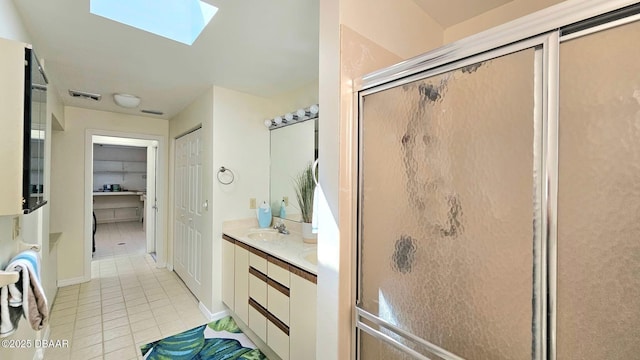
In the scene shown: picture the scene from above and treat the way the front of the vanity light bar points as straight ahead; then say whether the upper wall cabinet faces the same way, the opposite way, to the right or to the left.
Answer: the opposite way

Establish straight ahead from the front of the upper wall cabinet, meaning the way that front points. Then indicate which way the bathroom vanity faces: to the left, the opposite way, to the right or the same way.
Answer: the opposite way

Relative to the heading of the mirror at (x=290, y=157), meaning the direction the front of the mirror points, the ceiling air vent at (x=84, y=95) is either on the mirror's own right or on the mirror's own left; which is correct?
on the mirror's own right

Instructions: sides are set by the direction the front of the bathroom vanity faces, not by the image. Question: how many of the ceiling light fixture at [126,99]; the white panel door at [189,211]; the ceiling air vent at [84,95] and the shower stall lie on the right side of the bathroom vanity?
3

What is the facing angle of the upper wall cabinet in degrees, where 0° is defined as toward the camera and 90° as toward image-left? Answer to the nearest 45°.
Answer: approximately 270°

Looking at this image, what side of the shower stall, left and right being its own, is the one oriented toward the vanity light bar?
right

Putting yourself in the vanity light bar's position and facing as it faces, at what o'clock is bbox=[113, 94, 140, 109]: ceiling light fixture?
The ceiling light fixture is roughly at 2 o'clock from the vanity light bar.

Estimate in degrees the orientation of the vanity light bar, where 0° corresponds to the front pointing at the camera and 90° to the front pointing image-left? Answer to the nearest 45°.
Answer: approximately 45°
